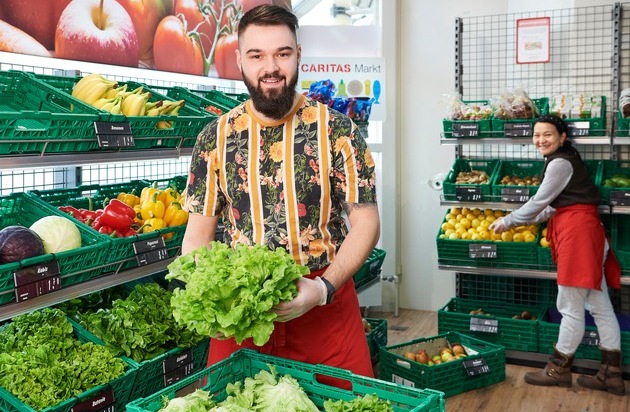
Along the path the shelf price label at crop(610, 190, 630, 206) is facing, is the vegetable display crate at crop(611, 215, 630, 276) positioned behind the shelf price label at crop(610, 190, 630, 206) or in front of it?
behind

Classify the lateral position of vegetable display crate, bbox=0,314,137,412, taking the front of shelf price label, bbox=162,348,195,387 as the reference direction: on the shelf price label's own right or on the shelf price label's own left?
on the shelf price label's own right

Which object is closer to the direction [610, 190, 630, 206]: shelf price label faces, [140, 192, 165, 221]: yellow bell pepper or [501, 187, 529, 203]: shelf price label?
the yellow bell pepper

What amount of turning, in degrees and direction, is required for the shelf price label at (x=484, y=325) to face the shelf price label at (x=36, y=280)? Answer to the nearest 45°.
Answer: approximately 45° to its right

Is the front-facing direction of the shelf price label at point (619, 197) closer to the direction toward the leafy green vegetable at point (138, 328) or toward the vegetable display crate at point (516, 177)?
the leafy green vegetable

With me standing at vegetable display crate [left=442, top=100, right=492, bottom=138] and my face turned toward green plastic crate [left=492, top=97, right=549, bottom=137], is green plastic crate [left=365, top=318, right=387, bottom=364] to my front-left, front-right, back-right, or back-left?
back-right
